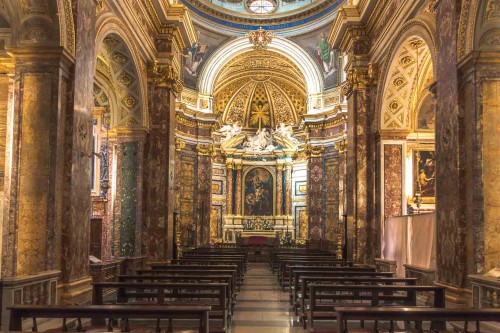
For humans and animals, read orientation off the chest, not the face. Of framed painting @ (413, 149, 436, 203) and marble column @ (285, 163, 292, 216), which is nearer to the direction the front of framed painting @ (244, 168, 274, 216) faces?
the framed painting

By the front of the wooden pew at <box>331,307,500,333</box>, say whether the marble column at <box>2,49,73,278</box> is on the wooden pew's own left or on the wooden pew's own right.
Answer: on the wooden pew's own left

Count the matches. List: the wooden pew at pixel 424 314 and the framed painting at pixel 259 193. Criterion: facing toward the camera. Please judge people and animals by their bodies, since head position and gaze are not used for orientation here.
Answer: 1

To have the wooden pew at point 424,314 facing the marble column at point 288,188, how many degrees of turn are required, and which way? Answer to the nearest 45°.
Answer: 0° — it already faces it

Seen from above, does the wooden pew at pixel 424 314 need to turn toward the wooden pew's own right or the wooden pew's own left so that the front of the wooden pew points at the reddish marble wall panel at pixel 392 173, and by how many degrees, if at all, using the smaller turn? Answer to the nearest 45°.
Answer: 0° — it already faces it

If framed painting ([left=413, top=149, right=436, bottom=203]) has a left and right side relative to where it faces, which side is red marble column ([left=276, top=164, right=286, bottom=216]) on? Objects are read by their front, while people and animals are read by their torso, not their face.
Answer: on its right

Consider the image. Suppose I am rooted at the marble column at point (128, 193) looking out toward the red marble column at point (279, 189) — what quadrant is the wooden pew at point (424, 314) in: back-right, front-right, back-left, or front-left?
back-right

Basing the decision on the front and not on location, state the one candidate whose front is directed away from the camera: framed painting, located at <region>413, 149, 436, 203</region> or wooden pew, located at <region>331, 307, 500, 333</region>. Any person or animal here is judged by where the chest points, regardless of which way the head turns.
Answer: the wooden pew

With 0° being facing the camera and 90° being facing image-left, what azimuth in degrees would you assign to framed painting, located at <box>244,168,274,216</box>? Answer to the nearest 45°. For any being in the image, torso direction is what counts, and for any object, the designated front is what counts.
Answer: approximately 0°

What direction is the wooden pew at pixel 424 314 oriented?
away from the camera

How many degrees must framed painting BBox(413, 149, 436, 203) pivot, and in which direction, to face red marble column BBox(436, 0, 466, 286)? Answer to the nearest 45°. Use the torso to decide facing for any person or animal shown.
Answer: approximately 45° to its left
